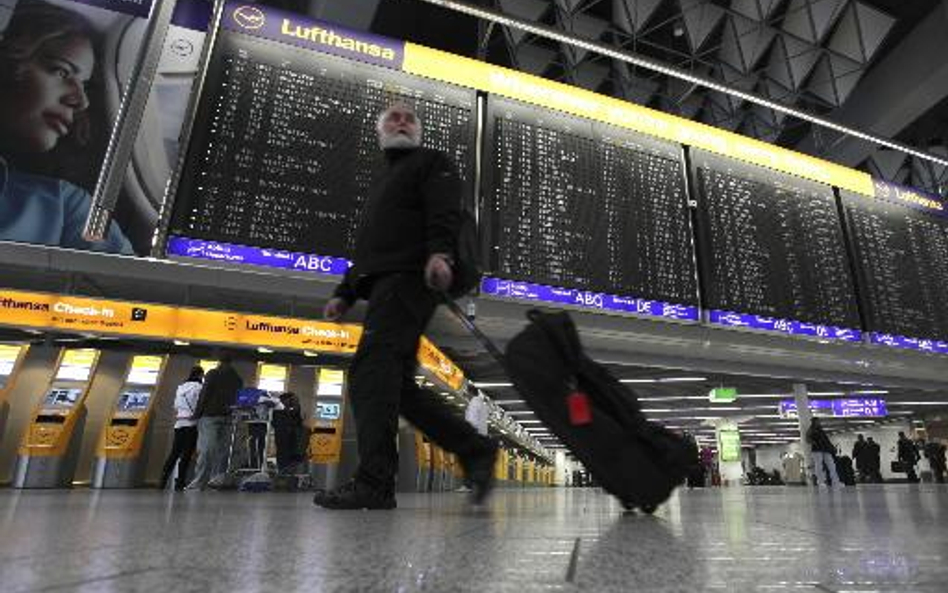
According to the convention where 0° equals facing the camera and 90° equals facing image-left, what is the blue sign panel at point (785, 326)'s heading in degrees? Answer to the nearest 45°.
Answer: approximately 315°

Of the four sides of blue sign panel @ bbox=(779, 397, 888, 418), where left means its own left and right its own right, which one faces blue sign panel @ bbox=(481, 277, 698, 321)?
front

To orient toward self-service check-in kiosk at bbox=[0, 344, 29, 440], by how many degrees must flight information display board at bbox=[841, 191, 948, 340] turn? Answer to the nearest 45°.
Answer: approximately 90° to its right

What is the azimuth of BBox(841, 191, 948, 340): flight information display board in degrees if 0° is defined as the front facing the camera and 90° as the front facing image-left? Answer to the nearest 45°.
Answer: approximately 315°

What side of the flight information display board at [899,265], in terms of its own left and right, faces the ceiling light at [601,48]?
right

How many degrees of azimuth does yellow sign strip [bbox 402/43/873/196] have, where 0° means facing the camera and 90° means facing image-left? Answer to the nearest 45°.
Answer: approximately 315°

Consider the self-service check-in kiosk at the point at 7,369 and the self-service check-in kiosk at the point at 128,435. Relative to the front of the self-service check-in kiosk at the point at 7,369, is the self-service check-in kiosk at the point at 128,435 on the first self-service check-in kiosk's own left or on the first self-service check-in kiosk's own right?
on the first self-service check-in kiosk's own left

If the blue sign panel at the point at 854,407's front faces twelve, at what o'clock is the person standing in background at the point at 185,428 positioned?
The person standing in background is roughly at 1 o'clock from the blue sign panel.

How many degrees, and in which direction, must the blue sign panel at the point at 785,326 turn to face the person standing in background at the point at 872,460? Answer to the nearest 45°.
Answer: approximately 135° to its left

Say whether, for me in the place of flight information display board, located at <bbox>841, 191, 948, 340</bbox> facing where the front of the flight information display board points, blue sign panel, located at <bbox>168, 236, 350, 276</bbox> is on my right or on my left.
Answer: on my right

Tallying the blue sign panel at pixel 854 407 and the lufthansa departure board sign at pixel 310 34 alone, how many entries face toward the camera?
2

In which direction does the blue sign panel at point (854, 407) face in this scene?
toward the camera
